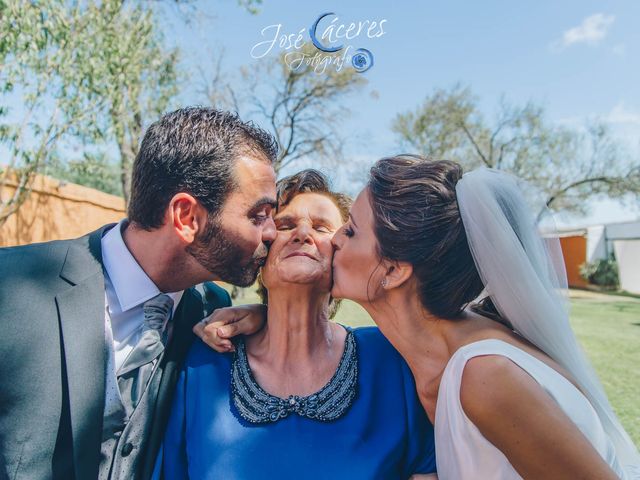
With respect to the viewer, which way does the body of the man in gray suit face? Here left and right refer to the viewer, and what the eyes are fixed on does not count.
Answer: facing the viewer and to the right of the viewer

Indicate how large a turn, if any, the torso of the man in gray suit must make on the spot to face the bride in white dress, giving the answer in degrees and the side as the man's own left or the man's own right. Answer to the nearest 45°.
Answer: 0° — they already face them

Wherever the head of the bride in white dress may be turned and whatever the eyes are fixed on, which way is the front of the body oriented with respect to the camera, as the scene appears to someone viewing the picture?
to the viewer's left

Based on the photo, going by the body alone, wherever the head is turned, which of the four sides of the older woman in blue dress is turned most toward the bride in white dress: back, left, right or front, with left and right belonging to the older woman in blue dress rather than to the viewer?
left

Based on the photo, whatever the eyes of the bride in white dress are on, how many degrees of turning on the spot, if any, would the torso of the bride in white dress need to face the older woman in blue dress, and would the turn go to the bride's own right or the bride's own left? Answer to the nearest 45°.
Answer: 0° — they already face them

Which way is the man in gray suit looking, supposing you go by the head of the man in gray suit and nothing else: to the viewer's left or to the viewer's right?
to the viewer's right

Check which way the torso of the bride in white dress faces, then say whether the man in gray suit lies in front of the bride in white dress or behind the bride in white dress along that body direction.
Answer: in front

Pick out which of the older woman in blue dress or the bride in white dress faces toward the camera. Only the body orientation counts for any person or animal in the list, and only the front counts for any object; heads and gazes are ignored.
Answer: the older woman in blue dress

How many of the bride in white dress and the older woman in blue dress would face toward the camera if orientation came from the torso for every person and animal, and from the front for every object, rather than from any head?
1

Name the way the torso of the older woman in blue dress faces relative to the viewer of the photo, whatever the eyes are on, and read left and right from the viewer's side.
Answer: facing the viewer

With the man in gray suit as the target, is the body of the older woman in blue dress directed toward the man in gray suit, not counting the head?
no

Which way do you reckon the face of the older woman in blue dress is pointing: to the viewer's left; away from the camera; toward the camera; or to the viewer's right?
toward the camera

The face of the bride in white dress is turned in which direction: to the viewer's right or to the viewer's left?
to the viewer's left
